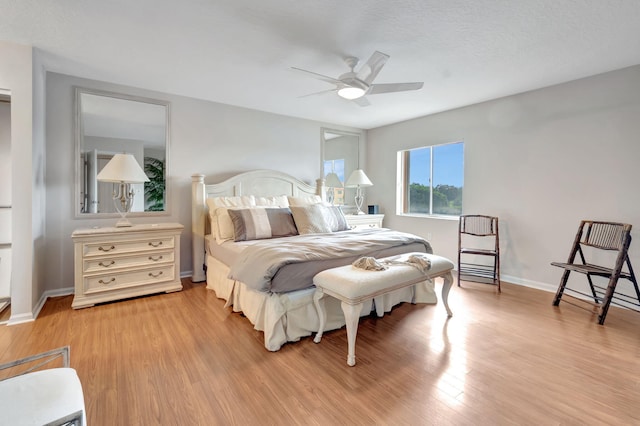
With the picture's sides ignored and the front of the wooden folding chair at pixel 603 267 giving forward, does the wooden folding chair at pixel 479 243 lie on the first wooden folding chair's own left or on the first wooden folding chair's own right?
on the first wooden folding chair's own right

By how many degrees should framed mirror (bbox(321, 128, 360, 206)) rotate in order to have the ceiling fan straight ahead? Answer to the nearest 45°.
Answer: approximately 45° to its right

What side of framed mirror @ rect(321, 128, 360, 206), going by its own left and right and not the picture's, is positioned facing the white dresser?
right

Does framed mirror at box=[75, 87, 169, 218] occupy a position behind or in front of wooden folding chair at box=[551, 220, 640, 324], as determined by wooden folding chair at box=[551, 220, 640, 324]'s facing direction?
in front

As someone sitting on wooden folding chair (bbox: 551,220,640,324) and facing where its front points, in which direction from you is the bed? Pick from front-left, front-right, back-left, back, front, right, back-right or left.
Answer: front

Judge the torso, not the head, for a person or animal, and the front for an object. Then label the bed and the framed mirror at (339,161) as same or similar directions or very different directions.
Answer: same or similar directions

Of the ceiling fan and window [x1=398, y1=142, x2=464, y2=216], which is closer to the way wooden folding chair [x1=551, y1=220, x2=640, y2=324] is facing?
the ceiling fan

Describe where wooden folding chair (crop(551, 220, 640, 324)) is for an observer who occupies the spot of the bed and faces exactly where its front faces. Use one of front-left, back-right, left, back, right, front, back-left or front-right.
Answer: front-left

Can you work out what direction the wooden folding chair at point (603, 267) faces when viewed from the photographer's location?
facing the viewer and to the left of the viewer

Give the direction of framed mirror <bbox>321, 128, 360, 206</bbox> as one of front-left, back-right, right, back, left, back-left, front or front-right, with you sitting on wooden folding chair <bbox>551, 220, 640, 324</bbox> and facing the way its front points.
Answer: front-right

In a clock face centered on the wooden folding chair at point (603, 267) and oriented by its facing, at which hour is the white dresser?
The white dresser is roughly at 12 o'clock from the wooden folding chair.

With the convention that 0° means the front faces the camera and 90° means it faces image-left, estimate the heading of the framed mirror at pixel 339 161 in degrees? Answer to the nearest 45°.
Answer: approximately 315°

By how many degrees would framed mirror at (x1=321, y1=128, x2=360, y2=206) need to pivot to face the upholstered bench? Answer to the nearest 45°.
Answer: approximately 45° to its right

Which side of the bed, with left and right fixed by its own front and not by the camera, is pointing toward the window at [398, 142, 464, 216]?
left

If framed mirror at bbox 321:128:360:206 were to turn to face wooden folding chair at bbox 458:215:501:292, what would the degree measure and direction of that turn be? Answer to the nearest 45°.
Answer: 0° — it already faces it

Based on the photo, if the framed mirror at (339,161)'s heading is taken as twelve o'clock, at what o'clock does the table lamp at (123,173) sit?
The table lamp is roughly at 3 o'clock from the framed mirror.

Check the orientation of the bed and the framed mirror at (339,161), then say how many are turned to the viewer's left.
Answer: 0

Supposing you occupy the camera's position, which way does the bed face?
facing the viewer and to the right of the viewer

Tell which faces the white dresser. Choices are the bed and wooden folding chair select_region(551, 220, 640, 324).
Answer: the wooden folding chair
